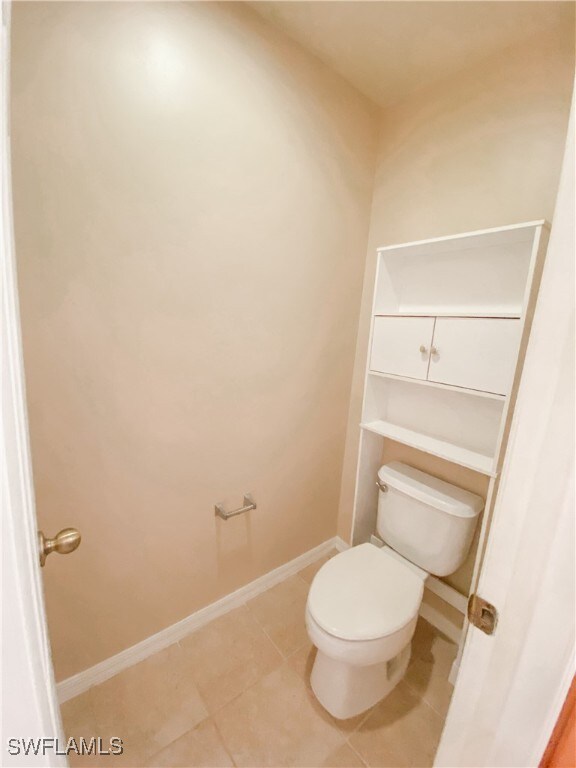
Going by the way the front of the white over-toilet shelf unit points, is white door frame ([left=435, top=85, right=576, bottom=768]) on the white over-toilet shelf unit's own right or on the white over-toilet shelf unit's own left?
on the white over-toilet shelf unit's own left

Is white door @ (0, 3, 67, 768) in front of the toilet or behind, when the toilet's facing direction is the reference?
in front

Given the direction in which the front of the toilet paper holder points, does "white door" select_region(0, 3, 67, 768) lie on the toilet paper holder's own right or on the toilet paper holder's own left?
on the toilet paper holder's own right

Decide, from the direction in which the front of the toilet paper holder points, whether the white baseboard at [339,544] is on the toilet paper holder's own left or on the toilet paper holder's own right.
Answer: on the toilet paper holder's own left

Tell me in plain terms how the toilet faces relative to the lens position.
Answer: facing the viewer and to the left of the viewer

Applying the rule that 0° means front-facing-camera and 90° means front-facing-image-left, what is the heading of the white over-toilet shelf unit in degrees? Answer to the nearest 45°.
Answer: approximately 45°

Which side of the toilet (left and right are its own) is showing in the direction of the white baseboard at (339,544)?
right

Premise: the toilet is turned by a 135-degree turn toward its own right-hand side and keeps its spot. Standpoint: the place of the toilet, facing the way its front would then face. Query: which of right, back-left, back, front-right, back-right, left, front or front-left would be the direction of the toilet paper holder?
left

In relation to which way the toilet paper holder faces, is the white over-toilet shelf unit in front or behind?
in front

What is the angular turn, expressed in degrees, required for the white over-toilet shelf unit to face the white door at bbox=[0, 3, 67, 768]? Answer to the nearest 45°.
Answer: approximately 45° to its left
